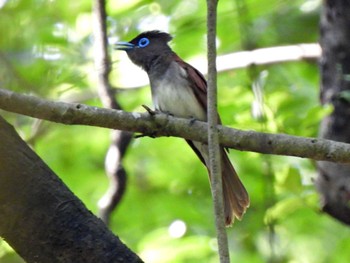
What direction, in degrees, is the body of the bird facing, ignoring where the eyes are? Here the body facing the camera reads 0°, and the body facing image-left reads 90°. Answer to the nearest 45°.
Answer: approximately 90°

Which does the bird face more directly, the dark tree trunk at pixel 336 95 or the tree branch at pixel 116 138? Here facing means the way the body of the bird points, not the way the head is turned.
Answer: the tree branch

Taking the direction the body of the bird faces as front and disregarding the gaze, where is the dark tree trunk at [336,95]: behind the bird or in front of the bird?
behind

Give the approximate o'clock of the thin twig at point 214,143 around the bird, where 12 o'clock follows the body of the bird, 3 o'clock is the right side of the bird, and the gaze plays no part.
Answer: The thin twig is roughly at 9 o'clock from the bird.

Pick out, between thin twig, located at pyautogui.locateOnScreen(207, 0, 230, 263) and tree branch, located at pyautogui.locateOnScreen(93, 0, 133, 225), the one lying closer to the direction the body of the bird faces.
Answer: the tree branch
